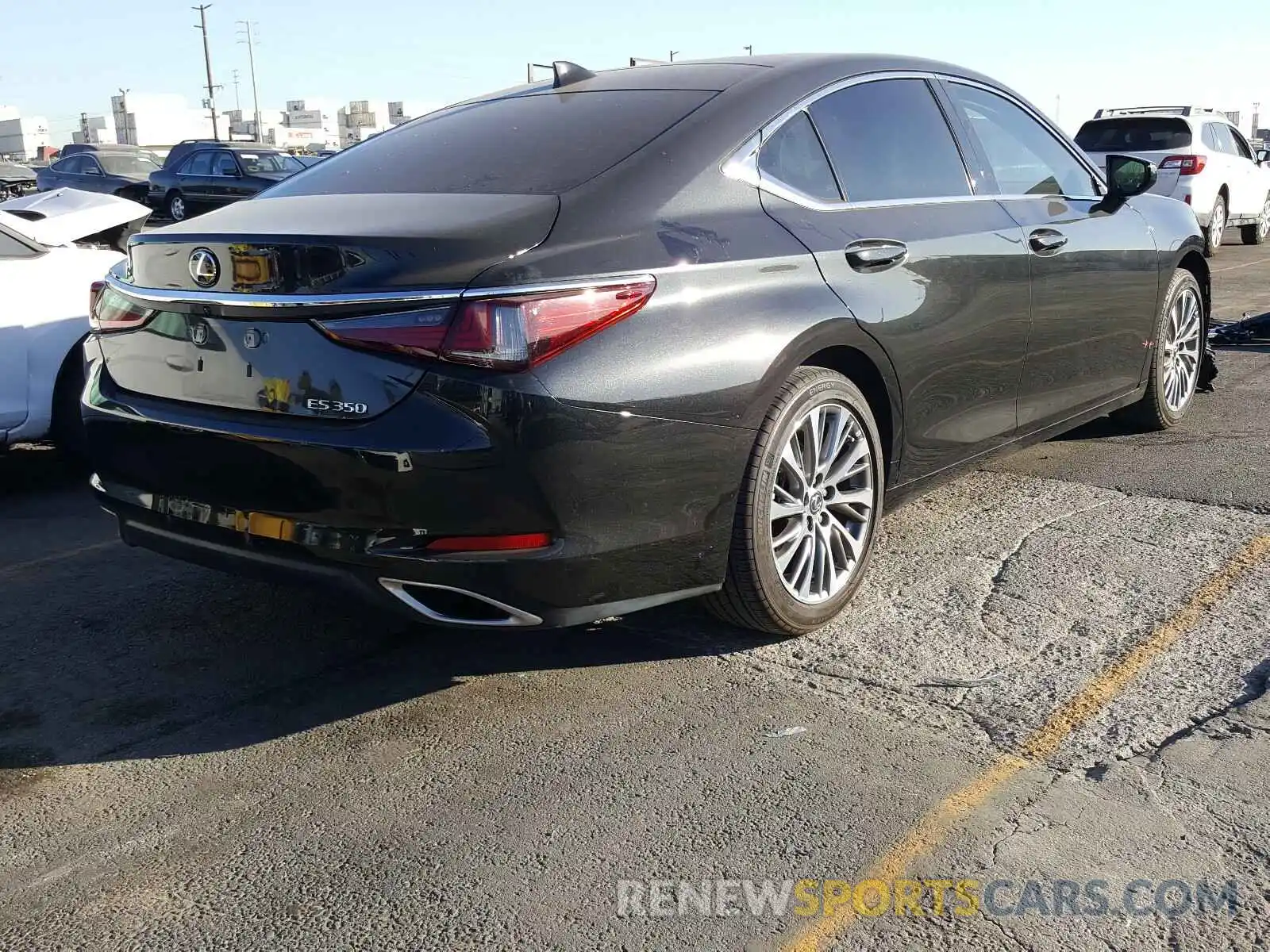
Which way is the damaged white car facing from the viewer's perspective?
to the viewer's right

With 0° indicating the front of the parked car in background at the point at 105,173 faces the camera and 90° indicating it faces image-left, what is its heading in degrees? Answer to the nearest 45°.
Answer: approximately 315°

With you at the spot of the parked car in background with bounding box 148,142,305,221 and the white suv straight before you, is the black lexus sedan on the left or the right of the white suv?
right

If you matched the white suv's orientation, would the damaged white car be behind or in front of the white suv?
behind

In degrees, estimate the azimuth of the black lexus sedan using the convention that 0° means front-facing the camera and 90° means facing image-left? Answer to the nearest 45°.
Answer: approximately 225°

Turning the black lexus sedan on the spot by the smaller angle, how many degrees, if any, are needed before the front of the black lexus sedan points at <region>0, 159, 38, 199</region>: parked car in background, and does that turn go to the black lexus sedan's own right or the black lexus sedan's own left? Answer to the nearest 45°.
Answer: approximately 90° to the black lexus sedan's own left

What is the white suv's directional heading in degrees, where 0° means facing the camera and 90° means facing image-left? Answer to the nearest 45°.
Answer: approximately 225°

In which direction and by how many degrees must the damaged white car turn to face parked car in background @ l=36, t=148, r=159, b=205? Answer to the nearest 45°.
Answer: approximately 90° to its left

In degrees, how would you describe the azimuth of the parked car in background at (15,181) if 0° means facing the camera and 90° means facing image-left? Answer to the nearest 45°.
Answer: approximately 315°
